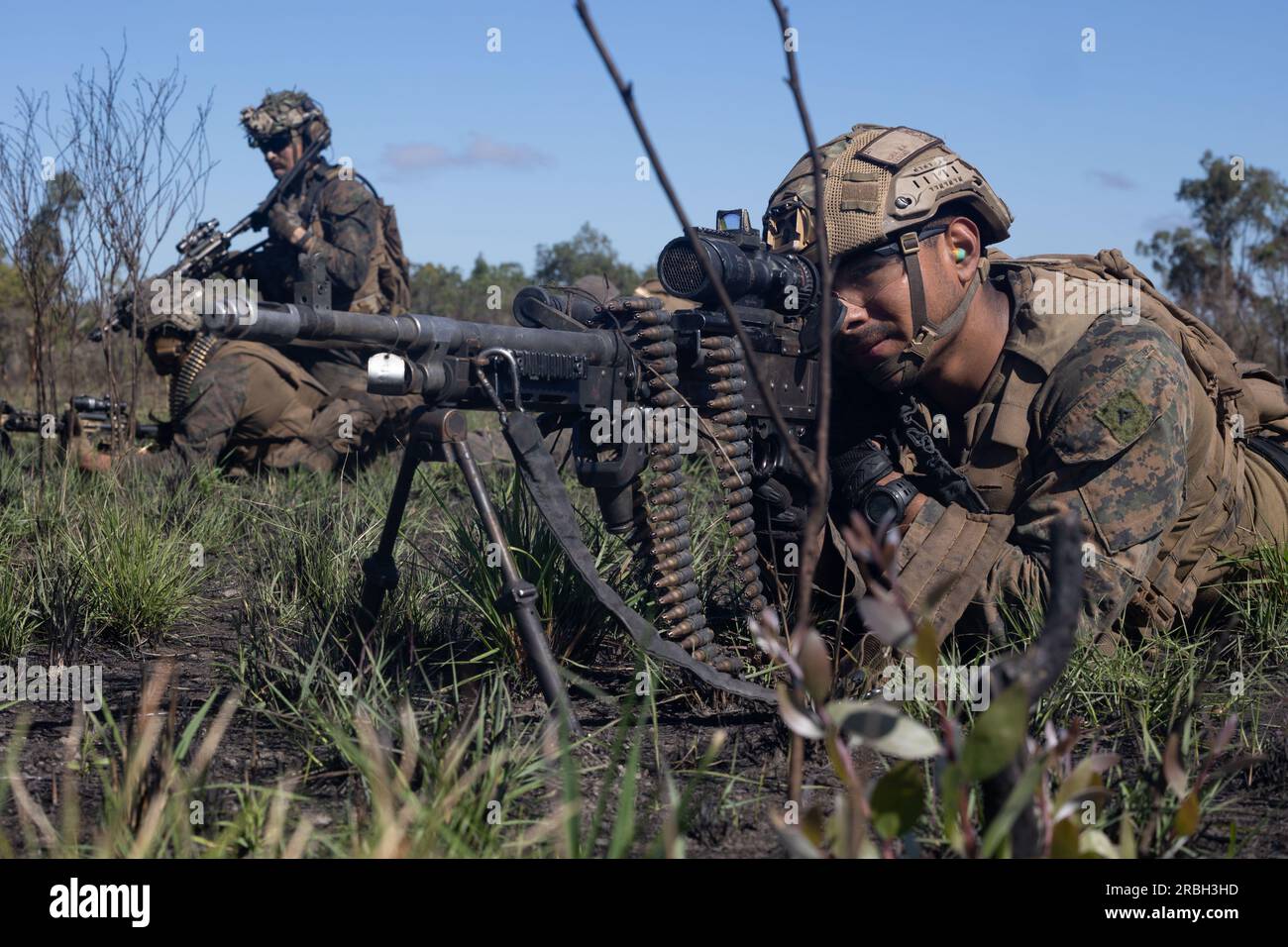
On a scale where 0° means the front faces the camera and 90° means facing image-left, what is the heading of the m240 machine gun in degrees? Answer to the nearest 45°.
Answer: approximately 45°
